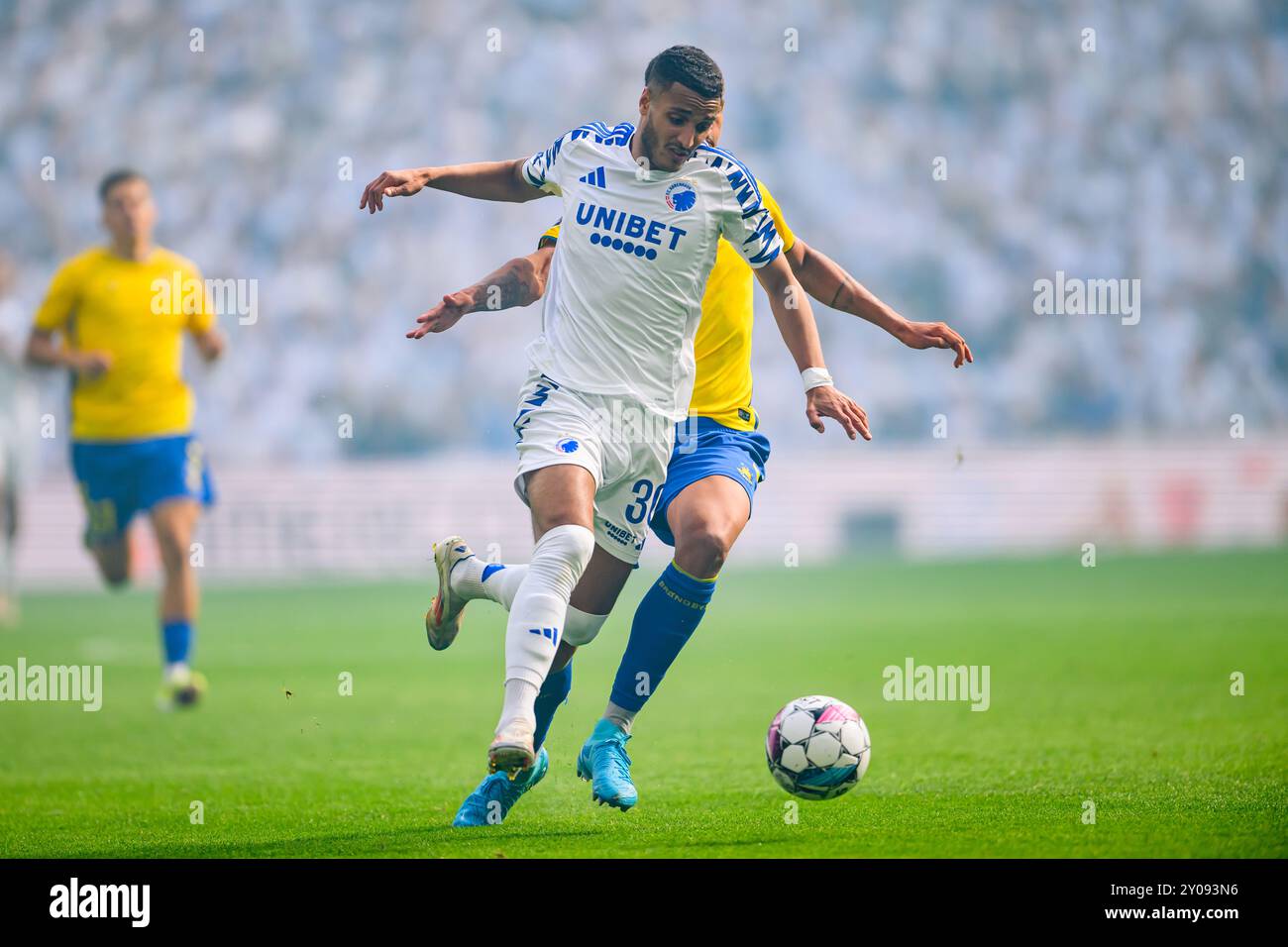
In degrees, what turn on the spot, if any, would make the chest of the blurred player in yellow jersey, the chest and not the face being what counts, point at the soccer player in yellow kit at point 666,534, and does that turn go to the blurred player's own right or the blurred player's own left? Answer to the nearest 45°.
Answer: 0° — they already face them

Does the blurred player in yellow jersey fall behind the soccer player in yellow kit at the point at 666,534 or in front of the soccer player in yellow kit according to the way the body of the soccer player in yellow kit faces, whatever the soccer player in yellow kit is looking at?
behind

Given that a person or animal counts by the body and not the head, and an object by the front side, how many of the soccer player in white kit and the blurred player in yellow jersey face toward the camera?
2

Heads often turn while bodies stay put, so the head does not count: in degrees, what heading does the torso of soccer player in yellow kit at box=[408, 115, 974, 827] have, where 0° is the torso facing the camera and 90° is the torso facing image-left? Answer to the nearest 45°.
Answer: approximately 0°

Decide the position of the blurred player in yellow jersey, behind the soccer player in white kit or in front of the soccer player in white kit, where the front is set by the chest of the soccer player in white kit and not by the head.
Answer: behind

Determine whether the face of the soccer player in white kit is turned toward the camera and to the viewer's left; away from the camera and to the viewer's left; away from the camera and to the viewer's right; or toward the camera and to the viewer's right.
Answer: toward the camera and to the viewer's right

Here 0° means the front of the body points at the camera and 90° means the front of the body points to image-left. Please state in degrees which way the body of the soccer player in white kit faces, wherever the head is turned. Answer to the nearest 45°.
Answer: approximately 0°

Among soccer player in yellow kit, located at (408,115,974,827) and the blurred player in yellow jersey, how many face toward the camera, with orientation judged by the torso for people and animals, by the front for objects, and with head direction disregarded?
2
